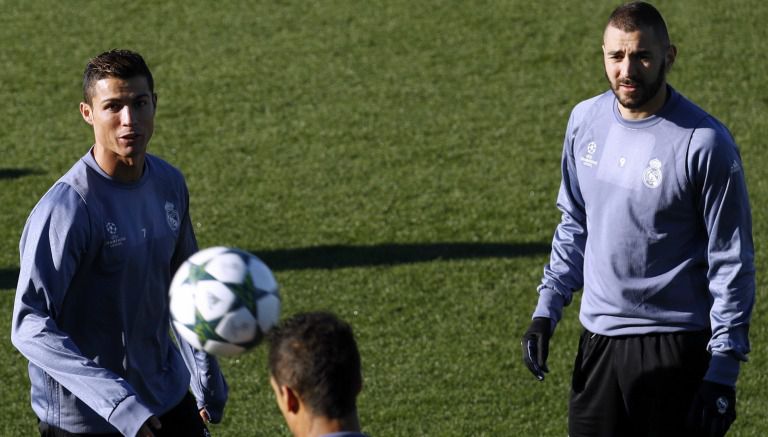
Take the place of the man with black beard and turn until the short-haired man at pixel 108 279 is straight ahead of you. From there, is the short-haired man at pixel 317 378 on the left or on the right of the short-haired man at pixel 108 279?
left

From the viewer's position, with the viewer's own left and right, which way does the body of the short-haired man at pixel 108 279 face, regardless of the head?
facing the viewer and to the right of the viewer

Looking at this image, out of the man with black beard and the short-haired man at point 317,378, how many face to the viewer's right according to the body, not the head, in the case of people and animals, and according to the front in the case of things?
0

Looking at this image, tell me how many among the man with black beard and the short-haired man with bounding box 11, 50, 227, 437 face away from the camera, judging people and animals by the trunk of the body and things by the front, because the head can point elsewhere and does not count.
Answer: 0

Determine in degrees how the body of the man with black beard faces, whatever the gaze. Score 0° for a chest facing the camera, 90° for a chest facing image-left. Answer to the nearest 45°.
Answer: approximately 45°

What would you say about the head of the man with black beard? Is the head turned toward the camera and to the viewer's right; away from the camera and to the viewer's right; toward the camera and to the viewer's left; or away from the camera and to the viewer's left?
toward the camera and to the viewer's left

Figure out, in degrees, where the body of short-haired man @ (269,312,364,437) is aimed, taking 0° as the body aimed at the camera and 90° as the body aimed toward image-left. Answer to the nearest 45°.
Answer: approximately 135°

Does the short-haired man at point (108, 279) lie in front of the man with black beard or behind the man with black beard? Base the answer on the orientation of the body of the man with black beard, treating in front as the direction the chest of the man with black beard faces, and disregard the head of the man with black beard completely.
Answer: in front

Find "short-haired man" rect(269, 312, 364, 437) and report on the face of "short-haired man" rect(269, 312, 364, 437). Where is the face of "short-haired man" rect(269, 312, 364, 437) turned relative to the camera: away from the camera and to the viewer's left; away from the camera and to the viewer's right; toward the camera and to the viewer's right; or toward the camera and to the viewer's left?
away from the camera and to the viewer's left

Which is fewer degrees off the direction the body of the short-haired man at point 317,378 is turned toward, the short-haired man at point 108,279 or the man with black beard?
the short-haired man

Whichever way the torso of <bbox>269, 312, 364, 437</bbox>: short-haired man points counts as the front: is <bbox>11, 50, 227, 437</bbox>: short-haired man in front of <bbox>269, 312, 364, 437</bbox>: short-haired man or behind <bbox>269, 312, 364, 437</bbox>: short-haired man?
in front

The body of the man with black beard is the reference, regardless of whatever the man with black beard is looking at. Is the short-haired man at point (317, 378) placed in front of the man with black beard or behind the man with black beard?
in front

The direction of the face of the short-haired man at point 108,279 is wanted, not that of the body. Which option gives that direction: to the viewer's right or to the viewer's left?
to the viewer's right

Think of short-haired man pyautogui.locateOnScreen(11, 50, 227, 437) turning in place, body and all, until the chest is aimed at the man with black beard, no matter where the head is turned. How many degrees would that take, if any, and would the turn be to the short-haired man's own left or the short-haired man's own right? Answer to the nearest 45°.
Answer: approximately 45° to the short-haired man's own left

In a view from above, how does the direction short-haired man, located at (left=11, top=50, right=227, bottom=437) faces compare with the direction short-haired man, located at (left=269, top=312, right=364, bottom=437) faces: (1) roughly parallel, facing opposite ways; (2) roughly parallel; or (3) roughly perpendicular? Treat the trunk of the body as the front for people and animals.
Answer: roughly parallel, facing opposite ways
